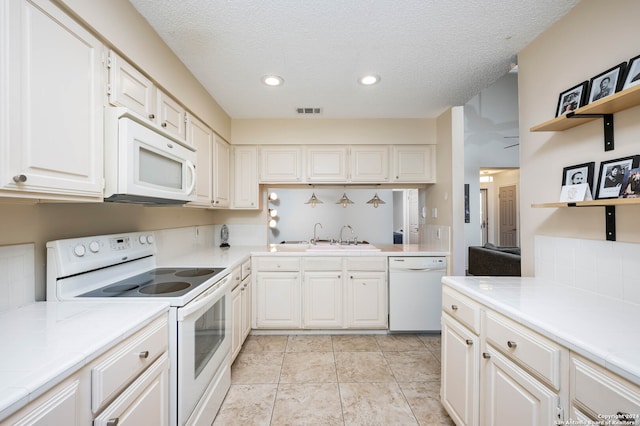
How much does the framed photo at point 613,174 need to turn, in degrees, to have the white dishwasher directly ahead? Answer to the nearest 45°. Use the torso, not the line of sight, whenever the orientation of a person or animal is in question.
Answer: approximately 90° to its right

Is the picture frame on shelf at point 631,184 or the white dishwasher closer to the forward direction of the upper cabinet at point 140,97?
the picture frame on shelf

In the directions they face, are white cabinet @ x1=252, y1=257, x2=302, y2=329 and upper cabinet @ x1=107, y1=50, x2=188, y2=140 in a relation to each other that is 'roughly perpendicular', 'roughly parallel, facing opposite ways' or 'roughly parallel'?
roughly perpendicular

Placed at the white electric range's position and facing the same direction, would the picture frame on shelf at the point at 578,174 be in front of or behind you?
in front

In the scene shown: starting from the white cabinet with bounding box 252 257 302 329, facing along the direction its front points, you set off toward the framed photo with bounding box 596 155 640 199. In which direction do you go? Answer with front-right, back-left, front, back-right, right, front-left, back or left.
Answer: front-left

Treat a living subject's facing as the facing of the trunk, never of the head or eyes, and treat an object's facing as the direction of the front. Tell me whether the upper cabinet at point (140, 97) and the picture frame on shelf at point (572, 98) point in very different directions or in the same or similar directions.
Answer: very different directions

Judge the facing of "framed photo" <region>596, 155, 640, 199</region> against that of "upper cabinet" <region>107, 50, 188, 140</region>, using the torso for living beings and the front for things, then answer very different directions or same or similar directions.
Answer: very different directions

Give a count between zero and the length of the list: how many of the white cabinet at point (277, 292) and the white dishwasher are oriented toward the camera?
2

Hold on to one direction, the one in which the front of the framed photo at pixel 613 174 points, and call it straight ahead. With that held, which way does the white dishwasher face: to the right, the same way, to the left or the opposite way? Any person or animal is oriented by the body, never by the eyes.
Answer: to the left

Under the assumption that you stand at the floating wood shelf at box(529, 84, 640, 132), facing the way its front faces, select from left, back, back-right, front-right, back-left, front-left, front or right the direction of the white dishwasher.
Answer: right

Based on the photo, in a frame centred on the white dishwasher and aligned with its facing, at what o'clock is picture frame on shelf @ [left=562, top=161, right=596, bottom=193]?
The picture frame on shelf is roughly at 11 o'clock from the white dishwasher.

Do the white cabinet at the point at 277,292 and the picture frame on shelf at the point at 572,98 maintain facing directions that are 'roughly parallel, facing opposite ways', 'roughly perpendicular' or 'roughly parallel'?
roughly perpendicular

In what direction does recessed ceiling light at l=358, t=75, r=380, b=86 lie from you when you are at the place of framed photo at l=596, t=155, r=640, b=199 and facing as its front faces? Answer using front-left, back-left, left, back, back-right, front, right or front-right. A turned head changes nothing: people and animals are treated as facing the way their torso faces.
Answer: front-right

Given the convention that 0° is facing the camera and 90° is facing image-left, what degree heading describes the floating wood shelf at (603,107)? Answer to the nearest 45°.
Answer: approximately 45°
